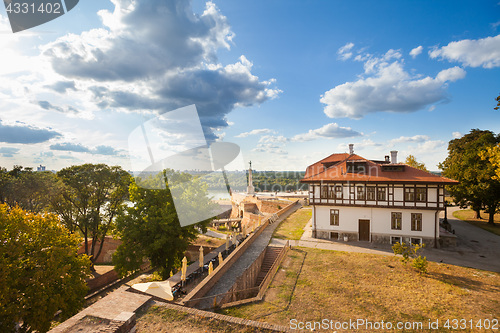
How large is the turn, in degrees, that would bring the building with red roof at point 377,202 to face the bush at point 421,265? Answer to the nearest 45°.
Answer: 0° — it already faces it

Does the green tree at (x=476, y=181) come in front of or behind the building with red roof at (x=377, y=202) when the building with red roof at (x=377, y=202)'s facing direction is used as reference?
behind

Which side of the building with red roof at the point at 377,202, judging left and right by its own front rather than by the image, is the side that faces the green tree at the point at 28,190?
right

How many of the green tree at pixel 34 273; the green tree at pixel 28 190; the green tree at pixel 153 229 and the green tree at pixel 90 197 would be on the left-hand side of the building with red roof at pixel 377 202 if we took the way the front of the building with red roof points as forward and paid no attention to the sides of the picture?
0

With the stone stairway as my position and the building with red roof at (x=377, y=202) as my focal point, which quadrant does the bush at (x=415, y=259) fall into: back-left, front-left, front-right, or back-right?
front-right

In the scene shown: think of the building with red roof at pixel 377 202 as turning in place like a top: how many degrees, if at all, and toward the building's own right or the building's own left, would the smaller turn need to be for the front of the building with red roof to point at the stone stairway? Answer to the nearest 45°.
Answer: approximately 45° to the building's own right

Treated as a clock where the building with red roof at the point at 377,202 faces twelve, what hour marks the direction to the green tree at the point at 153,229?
The green tree is roughly at 2 o'clock from the building with red roof.

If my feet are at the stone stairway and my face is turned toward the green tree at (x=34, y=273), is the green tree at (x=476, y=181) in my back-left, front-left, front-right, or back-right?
back-left

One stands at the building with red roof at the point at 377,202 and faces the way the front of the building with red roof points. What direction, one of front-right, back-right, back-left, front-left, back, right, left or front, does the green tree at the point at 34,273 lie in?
front-right

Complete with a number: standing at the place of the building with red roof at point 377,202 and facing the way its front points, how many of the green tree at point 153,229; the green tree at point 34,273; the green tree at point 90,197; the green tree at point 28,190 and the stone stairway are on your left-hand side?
0

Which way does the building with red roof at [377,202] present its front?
toward the camera

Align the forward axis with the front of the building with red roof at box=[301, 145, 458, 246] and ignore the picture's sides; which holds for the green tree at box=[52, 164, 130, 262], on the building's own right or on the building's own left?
on the building's own right
